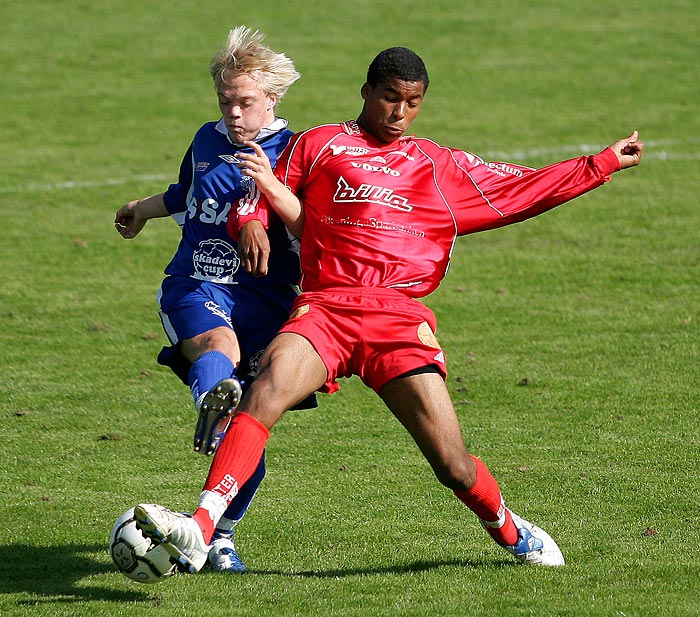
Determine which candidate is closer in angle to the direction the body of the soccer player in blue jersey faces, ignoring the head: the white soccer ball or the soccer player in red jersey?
the white soccer ball

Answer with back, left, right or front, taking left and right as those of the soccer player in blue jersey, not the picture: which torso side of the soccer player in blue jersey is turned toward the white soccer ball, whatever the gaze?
front

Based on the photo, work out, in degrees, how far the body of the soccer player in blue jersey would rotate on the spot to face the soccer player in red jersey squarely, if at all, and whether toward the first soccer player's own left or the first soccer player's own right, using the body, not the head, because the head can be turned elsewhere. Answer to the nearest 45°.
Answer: approximately 45° to the first soccer player's own left

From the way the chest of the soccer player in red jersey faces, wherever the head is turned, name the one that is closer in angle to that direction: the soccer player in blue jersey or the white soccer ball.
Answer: the white soccer ball

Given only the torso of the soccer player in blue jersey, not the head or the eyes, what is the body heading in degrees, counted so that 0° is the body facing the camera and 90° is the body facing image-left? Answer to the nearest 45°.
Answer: approximately 0°

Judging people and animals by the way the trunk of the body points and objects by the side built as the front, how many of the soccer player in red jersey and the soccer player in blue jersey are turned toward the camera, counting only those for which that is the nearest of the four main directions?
2

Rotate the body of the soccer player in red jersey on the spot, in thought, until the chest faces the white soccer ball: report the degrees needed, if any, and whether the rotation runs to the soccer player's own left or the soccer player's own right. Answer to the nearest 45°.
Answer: approximately 45° to the soccer player's own right

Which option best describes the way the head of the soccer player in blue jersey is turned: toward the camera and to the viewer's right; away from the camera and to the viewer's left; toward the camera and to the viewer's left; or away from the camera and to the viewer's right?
toward the camera and to the viewer's left

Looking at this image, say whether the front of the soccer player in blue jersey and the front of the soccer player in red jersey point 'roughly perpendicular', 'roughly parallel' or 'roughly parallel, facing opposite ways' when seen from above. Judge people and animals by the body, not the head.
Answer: roughly parallel

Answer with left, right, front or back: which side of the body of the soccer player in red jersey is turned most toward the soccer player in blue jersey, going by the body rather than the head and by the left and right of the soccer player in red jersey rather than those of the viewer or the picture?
right

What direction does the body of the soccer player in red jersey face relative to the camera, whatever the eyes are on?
toward the camera
